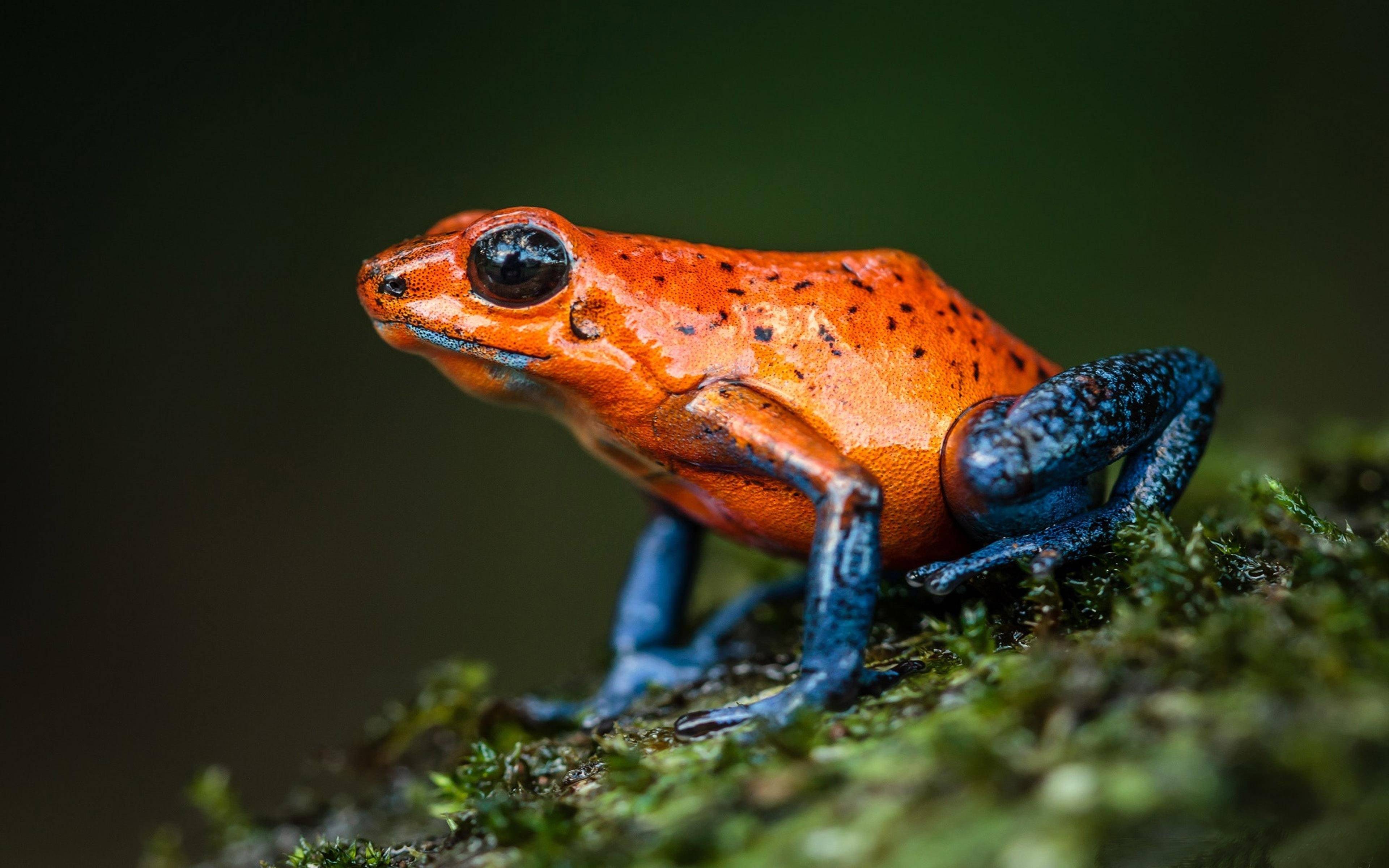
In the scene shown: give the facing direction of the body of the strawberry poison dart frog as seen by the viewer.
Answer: to the viewer's left
